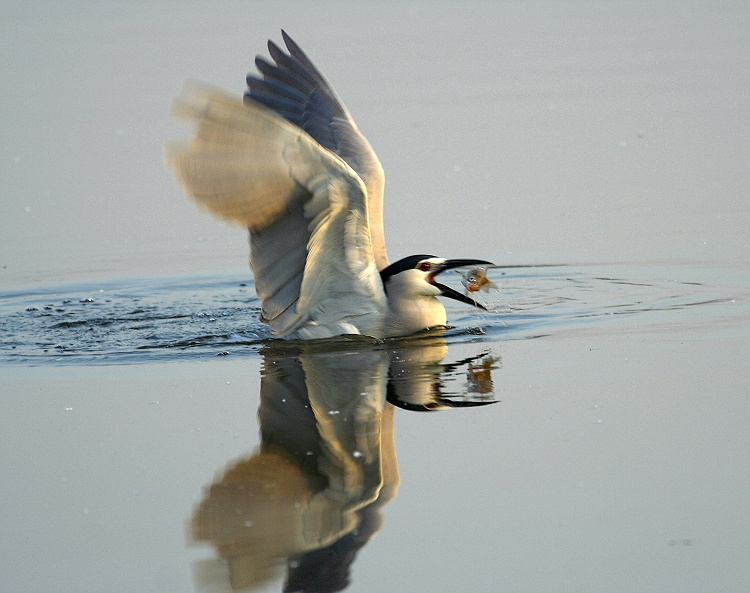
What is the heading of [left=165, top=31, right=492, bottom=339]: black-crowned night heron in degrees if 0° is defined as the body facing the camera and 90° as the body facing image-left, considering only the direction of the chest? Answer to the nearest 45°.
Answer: approximately 270°
